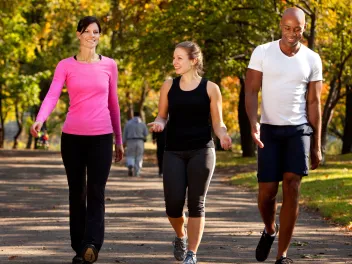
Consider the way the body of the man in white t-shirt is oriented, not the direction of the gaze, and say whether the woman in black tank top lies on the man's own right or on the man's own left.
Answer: on the man's own right

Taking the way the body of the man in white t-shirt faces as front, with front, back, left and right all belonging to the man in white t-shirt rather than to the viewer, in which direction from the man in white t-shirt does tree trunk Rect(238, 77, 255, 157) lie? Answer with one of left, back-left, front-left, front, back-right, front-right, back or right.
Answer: back

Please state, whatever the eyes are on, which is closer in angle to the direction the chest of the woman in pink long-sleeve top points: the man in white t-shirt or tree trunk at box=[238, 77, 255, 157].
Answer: the man in white t-shirt

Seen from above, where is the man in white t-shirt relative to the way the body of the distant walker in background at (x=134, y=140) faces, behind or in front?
behind

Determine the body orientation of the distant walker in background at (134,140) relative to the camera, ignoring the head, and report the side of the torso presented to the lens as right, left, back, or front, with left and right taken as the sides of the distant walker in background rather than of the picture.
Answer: back

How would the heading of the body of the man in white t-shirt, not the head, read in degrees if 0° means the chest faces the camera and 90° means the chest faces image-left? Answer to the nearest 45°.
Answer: approximately 0°

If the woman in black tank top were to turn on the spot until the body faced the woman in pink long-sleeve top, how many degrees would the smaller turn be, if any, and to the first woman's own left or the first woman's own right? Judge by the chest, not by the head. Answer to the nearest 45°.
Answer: approximately 90° to the first woman's own right

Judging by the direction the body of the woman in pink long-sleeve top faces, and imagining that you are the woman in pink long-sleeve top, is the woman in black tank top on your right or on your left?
on your left

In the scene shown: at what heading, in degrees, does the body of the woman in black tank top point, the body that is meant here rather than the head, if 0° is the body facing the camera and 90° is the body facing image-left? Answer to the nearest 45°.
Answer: approximately 0°
